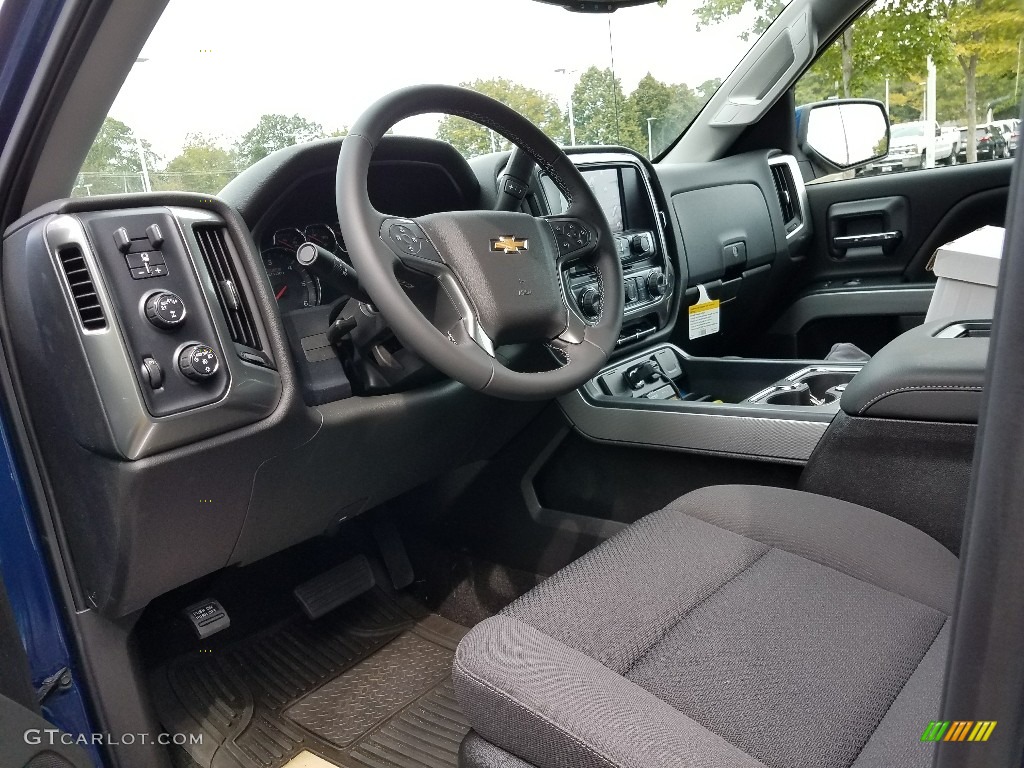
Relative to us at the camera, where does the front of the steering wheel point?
facing the viewer and to the right of the viewer

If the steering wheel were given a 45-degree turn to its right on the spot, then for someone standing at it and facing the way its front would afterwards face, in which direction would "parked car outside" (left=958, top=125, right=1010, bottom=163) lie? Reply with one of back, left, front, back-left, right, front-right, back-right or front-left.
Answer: back-left

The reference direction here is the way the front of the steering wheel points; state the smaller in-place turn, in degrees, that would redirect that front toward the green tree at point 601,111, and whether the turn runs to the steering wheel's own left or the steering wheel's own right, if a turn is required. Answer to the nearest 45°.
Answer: approximately 135° to the steering wheel's own left

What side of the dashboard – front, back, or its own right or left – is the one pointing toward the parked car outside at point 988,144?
left

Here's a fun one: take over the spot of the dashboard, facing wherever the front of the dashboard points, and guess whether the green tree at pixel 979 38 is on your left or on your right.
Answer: on your left

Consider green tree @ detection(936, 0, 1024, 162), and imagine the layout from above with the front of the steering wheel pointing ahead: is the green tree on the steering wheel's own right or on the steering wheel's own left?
on the steering wheel's own left

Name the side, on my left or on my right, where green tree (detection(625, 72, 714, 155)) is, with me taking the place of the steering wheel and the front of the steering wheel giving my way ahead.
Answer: on my left

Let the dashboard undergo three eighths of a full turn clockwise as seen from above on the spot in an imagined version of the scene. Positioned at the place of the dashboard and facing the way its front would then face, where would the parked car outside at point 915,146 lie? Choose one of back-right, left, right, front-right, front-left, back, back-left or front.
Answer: back-right
